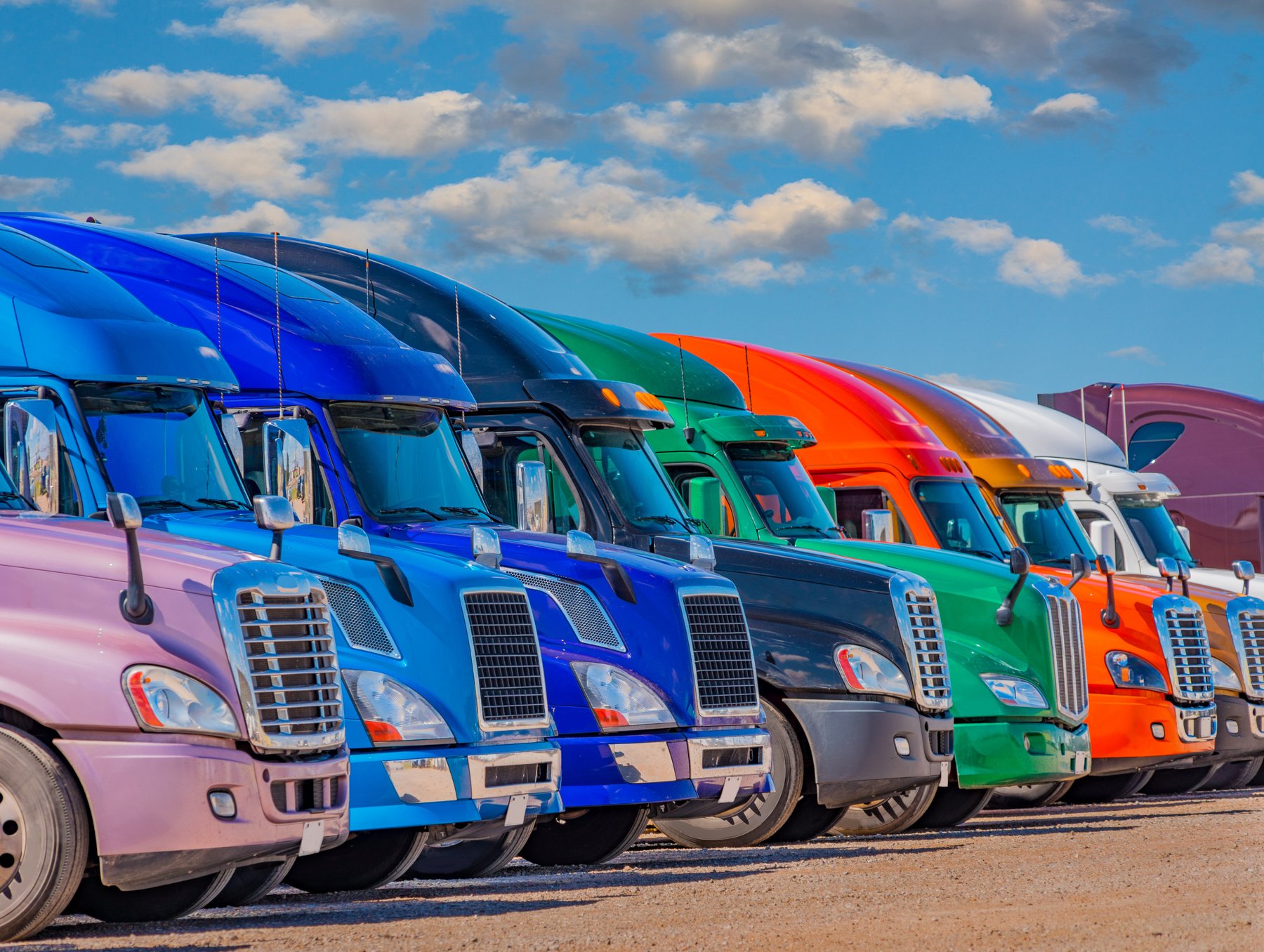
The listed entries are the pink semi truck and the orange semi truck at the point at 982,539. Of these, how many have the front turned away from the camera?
0

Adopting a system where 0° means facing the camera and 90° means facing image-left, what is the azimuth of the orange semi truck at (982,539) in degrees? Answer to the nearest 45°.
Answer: approximately 315°

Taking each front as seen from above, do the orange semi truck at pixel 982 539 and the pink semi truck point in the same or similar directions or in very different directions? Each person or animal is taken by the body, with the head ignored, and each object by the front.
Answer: same or similar directions

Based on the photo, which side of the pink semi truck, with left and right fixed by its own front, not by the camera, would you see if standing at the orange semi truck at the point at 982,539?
left

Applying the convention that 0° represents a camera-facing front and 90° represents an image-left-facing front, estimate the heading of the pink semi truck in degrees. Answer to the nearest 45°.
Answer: approximately 315°

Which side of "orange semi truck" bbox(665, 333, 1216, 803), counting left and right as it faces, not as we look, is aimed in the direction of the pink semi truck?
right
